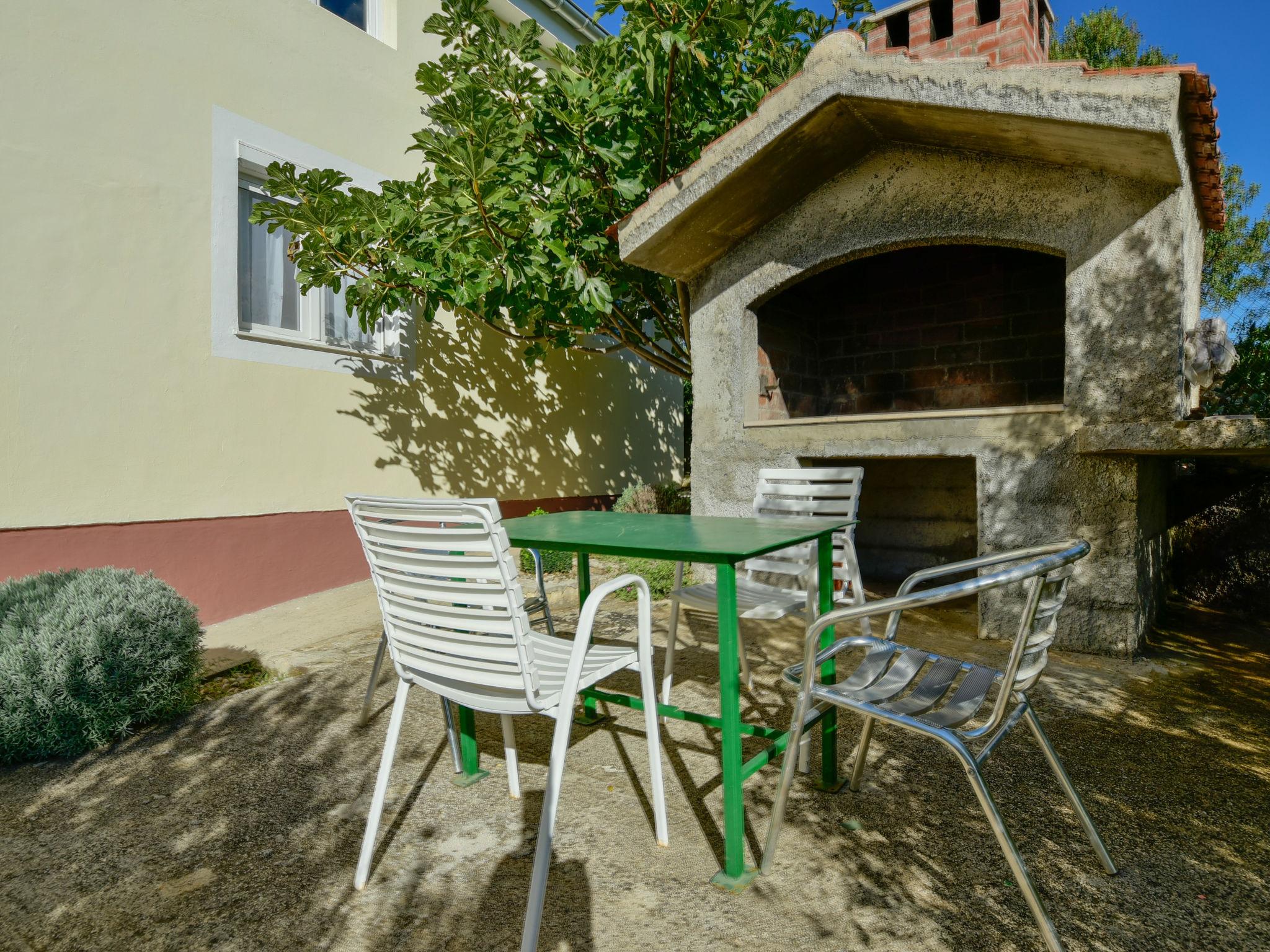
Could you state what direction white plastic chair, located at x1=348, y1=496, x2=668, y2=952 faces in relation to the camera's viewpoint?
facing away from the viewer and to the right of the viewer

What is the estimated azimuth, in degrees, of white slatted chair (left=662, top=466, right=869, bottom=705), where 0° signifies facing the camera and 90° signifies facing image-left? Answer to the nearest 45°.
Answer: approximately 45°

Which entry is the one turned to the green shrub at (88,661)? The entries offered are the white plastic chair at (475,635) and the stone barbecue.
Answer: the stone barbecue

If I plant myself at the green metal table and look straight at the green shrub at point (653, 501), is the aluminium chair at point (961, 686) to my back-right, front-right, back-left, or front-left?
back-right

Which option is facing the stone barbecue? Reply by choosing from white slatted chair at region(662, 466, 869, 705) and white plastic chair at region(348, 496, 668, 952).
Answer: the white plastic chair

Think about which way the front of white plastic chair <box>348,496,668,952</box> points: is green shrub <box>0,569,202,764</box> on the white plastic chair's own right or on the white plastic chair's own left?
on the white plastic chair's own left

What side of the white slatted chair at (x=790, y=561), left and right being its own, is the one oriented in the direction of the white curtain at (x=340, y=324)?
right

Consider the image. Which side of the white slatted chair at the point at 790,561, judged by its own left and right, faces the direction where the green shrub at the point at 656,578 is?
right

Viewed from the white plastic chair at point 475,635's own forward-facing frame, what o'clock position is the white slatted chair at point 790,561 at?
The white slatted chair is roughly at 12 o'clock from the white plastic chair.
